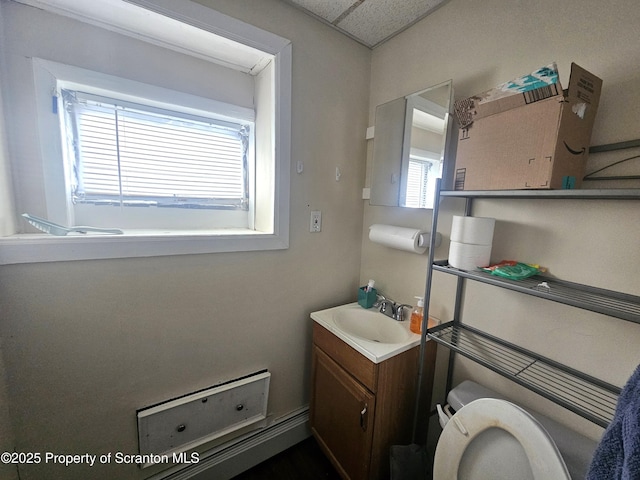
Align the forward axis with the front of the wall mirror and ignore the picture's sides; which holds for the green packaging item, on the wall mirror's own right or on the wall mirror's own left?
on the wall mirror's own left

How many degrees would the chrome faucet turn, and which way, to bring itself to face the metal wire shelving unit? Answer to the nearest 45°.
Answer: approximately 90° to its left

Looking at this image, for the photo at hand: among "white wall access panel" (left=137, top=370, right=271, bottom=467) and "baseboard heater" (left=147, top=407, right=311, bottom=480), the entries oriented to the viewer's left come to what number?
0

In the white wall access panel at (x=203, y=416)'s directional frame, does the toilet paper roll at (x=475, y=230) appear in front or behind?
in front

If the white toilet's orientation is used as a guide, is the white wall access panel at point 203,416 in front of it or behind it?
in front

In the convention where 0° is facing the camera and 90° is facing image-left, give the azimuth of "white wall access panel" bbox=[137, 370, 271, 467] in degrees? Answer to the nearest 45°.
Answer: approximately 315°

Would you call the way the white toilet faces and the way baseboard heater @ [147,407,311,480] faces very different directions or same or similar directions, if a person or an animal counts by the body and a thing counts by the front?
very different directions

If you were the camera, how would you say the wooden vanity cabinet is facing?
facing the viewer and to the left of the viewer
